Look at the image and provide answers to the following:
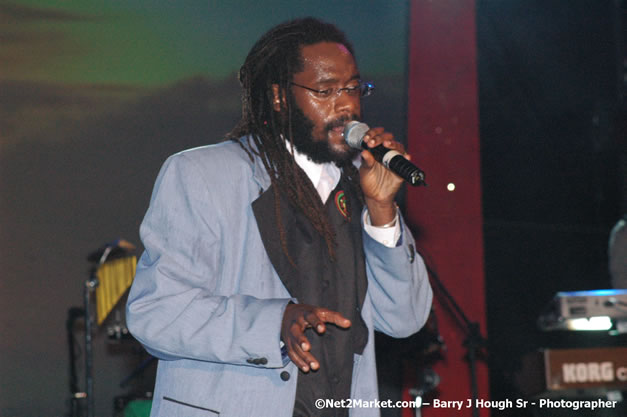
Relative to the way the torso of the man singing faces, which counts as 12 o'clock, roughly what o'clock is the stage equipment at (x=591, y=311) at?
The stage equipment is roughly at 9 o'clock from the man singing.

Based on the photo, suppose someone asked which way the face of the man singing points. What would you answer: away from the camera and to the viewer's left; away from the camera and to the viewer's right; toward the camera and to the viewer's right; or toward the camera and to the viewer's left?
toward the camera and to the viewer's right

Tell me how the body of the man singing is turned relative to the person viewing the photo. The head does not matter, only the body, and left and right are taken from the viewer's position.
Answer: facing the viewer and to the right of the viewer

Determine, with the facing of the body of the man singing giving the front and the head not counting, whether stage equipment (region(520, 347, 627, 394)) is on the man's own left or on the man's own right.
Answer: on the man's own left
